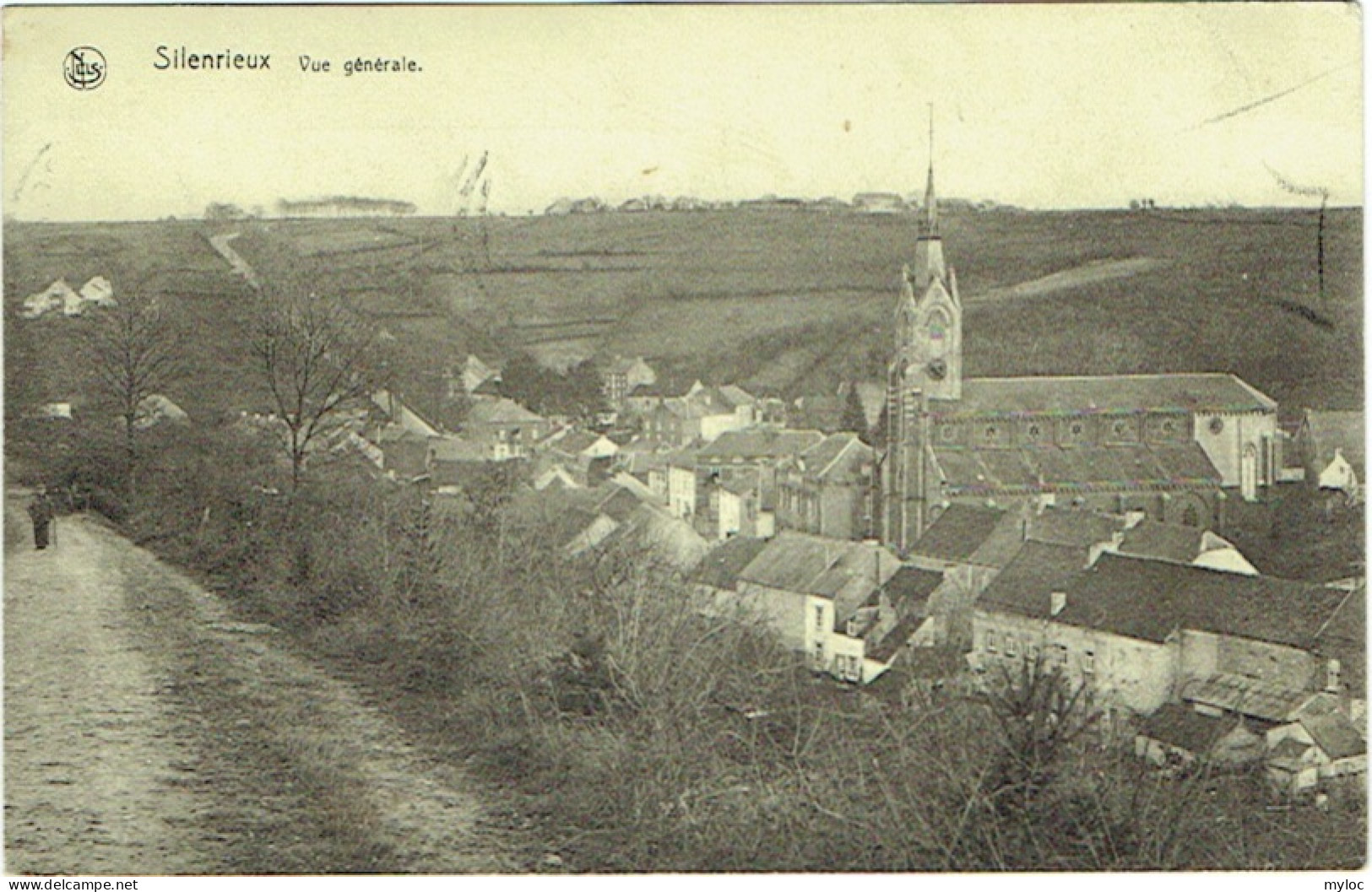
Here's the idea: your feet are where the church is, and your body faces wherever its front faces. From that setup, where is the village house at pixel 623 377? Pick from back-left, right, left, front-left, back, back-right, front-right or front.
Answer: front

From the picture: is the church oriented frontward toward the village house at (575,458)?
yes

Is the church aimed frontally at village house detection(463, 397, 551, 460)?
yes

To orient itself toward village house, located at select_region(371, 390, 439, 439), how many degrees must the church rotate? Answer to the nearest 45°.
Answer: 0° — it already faces it

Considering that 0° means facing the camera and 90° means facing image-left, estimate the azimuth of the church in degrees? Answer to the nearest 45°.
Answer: approximately 90°

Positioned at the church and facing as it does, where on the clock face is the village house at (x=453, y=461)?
The village house is roughly at 12 o'clock from the church.

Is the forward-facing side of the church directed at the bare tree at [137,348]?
yes
